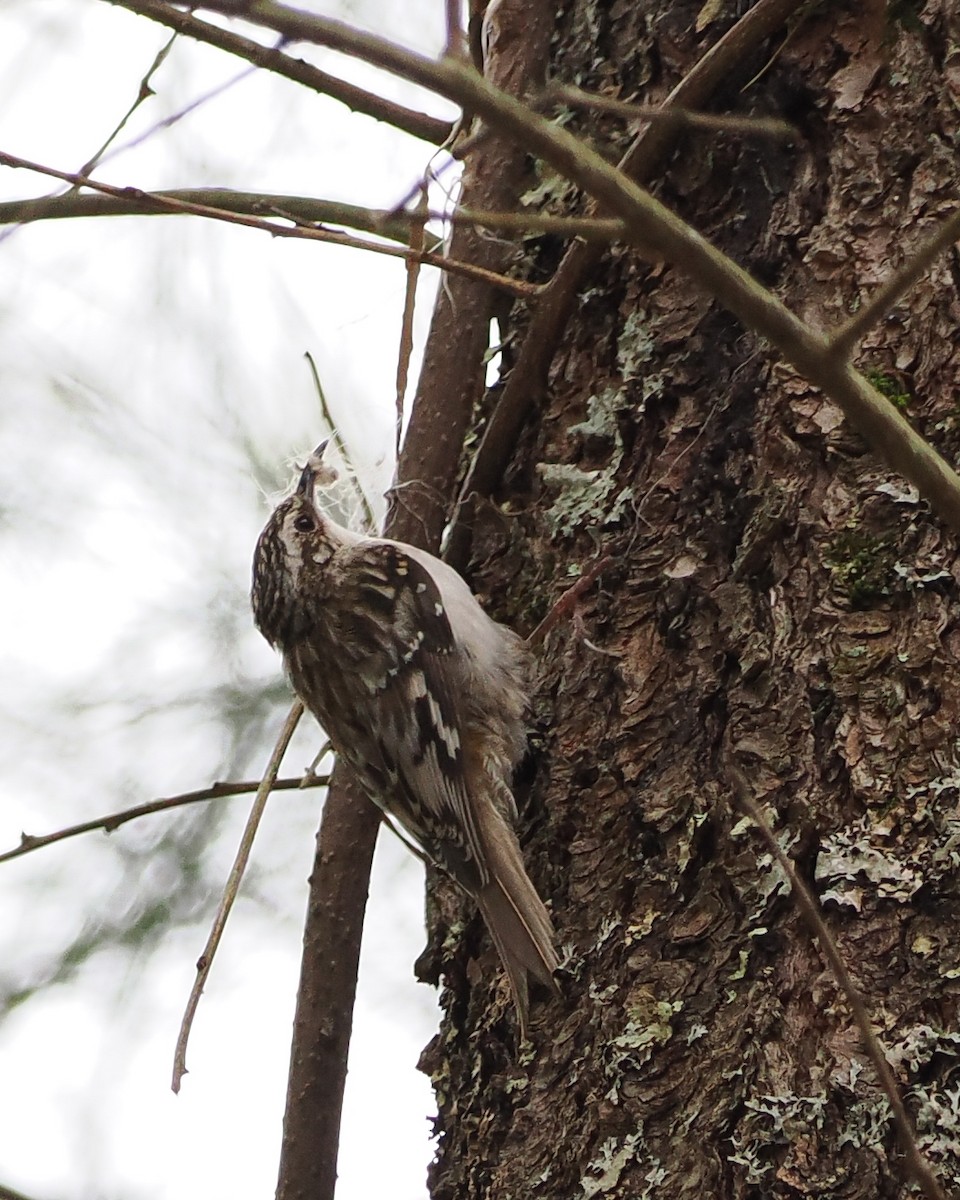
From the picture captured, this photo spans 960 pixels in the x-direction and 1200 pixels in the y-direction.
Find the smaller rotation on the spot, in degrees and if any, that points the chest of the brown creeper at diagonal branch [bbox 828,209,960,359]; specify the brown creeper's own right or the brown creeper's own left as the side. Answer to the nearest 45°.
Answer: approximately 90° to the brown creeper's own right

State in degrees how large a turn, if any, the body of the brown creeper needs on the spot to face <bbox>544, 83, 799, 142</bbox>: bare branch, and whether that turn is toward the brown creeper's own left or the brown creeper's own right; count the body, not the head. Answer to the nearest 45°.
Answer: approximately 90° to the brown creeper's own right

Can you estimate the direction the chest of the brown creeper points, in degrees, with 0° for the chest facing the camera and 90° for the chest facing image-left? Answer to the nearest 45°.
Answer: approximately 270°
